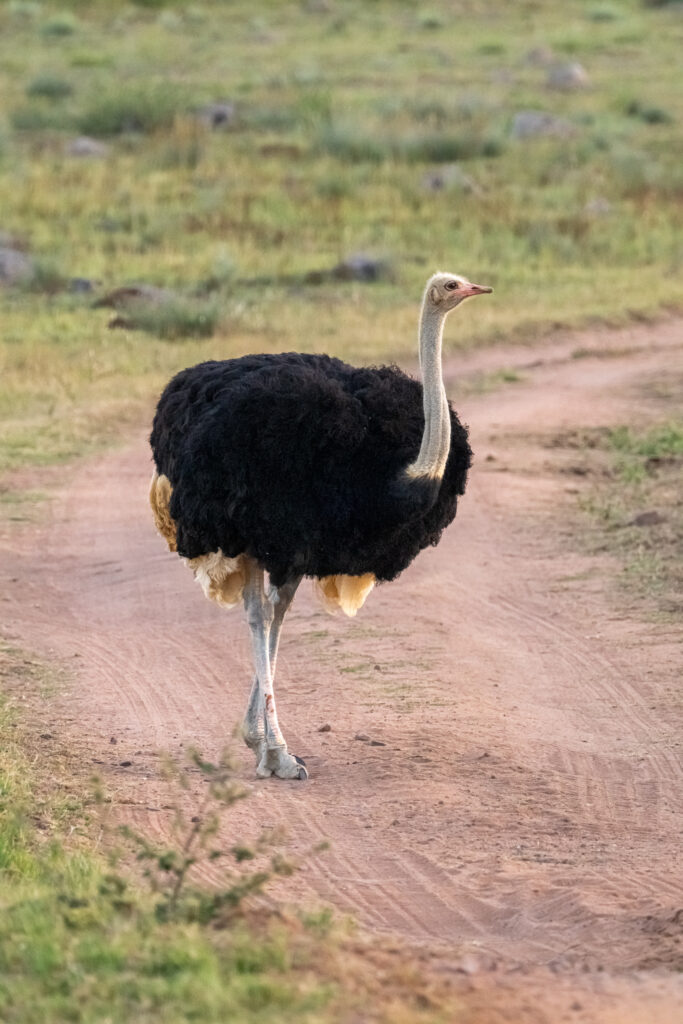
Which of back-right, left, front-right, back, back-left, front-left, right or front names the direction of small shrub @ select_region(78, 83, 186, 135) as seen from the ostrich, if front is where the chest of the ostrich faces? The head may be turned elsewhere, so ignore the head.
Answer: back-left

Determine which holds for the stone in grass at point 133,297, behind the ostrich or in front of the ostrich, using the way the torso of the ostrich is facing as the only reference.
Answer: behind

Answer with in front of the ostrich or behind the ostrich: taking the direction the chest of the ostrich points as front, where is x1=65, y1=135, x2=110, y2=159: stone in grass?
behind

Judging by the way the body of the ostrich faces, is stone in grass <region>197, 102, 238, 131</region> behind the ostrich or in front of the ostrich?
behind

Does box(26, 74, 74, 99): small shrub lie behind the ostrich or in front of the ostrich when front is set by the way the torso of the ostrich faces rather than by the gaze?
behind

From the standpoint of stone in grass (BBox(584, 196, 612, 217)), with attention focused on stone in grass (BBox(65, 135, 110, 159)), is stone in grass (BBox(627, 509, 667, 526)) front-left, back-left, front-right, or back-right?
back-left

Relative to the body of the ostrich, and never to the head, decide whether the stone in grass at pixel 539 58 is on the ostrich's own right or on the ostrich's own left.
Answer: on the ostrich's own left

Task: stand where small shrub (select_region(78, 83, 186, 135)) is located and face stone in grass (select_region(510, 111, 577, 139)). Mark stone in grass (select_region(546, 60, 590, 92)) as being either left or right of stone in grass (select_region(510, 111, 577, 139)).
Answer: left

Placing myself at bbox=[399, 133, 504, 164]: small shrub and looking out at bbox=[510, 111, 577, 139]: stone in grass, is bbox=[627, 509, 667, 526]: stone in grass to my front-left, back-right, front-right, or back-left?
back-right
